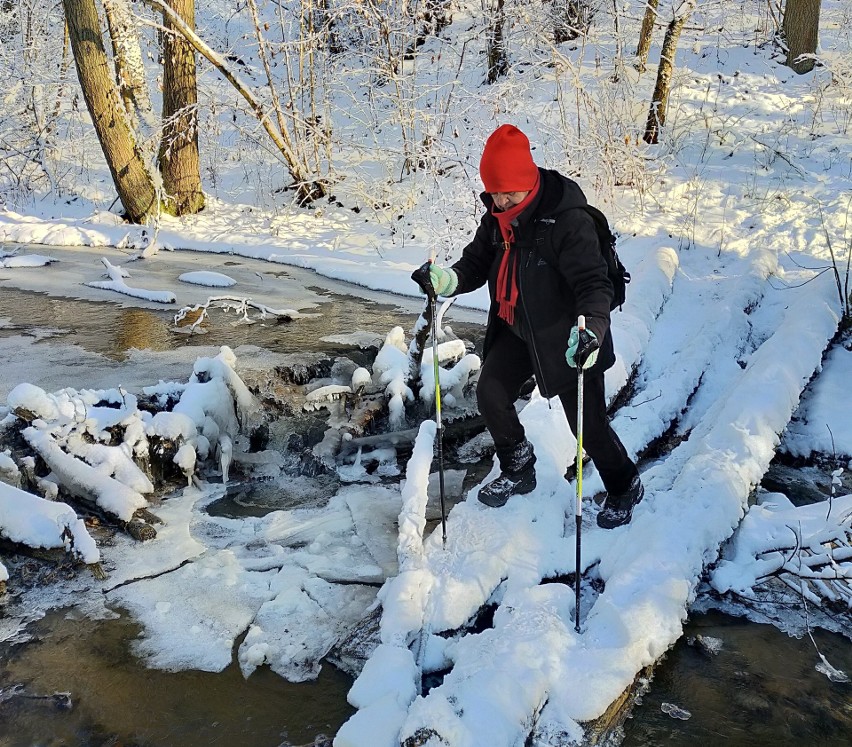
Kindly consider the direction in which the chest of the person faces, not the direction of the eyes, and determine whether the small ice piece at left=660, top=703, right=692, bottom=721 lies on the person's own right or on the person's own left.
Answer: on the person's own left

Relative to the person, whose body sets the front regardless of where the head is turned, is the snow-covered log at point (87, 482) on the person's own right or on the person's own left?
on the person's own right

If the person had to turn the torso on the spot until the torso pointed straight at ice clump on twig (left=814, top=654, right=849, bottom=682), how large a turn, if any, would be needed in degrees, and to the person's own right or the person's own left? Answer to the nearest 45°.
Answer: approximately 90° to the person's own left

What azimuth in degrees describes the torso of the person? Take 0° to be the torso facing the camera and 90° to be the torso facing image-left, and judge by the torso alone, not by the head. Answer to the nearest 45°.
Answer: approximately 45°
